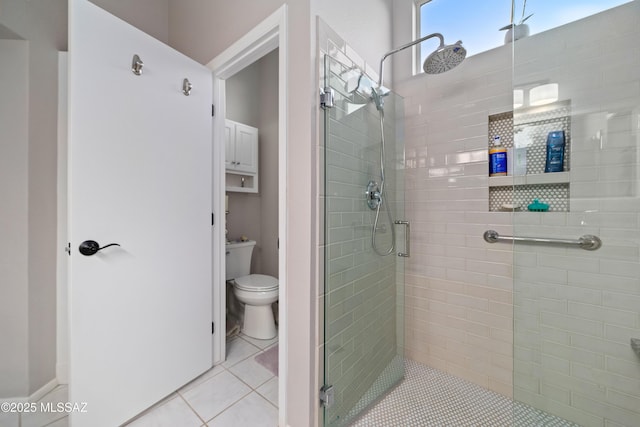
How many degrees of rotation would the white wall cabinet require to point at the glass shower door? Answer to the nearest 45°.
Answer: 0° — it already faces it

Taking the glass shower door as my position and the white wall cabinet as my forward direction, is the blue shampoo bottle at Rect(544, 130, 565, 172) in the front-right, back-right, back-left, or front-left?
back-right

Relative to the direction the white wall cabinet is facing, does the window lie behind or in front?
in front

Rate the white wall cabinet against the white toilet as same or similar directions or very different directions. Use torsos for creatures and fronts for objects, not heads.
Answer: same or similar directions

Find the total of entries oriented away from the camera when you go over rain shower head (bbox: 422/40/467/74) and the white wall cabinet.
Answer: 0

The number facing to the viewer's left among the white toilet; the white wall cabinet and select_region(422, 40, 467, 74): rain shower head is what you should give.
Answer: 0

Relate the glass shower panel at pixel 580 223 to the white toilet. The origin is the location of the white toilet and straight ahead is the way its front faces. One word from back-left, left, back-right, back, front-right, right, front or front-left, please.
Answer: front

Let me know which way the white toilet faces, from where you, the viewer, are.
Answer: facing the viewer and to the right of the viewer

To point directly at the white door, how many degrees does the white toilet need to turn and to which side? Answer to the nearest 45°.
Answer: approximately 90° to its right
